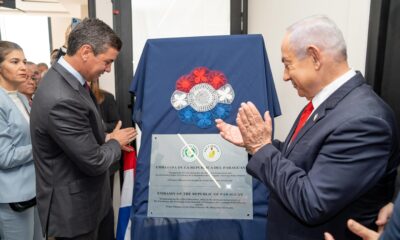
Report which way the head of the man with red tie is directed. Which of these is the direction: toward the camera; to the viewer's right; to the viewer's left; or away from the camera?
to the viewer's left

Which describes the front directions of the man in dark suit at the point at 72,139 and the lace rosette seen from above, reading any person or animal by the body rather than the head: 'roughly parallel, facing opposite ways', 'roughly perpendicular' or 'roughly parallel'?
roughly perpendicular

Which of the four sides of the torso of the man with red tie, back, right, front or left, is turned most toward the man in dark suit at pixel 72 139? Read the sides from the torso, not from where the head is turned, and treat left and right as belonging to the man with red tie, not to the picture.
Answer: front

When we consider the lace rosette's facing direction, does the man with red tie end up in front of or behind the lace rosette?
in front

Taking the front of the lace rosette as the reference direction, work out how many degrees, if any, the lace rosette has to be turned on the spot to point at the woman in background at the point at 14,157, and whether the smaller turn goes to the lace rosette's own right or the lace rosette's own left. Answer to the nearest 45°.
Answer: approximately 90° to the lace rosette's own right

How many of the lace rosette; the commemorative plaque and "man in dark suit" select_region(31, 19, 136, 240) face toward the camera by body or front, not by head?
2

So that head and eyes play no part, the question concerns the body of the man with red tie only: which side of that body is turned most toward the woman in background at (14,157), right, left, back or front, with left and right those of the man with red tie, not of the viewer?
front

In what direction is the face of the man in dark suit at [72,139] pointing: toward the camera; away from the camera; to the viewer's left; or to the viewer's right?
to the viewer's right

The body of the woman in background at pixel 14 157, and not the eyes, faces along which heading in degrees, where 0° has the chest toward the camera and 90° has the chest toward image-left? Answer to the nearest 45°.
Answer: approximately 315°

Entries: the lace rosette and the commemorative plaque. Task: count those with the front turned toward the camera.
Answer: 2

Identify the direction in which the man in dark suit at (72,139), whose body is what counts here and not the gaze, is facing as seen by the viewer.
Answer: to the viewer's right

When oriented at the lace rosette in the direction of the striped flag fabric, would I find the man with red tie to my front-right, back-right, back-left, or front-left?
back-left
